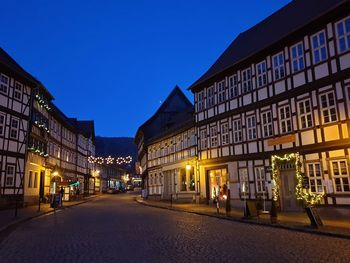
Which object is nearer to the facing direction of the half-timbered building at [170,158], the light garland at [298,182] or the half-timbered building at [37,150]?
the half-timbered building

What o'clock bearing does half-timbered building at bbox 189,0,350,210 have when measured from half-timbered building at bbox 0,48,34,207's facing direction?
half-timbered building at bbox 189,0,350,210 is roughly at 12 o'clock from half-timbered building at bbox 0,48,34,207.

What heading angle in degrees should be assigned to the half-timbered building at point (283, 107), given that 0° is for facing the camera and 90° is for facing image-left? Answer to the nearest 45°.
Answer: approximately 45°

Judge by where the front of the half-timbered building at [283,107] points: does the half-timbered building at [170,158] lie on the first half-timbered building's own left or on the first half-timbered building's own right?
on the first half-timbered building's own right

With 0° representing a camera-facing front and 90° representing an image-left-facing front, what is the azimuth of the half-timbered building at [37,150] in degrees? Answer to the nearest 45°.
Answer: approximately 315°

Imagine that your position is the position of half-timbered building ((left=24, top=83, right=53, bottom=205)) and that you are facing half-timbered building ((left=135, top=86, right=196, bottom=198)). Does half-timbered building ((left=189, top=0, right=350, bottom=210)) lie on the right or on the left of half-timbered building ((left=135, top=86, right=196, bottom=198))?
right

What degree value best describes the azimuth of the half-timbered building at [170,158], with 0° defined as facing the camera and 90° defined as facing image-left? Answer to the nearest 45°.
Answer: approximately 45°

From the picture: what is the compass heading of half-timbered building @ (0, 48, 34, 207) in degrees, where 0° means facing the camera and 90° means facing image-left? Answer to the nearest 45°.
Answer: approximately 315°

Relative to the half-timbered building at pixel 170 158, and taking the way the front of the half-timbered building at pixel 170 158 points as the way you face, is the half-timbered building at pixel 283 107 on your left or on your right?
on your left

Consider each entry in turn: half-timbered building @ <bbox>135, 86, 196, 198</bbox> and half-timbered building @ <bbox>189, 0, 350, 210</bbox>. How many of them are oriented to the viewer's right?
0

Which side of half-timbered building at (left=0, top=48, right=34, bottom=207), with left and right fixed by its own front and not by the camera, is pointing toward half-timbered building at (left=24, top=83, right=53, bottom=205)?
left
